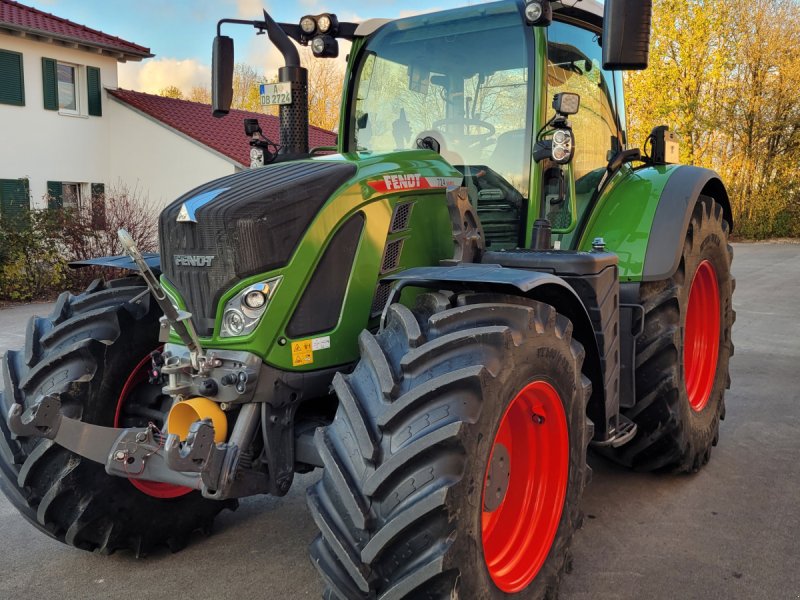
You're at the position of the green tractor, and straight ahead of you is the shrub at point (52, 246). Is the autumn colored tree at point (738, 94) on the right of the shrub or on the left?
right

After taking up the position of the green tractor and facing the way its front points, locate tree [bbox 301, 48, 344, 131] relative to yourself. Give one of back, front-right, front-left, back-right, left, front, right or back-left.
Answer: back-right

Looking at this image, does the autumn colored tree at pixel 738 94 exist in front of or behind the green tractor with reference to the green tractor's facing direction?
behind

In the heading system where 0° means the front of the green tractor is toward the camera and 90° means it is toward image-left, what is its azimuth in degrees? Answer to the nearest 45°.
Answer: approximately 45°

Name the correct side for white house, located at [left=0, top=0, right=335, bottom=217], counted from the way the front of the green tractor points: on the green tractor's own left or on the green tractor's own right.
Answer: on the green tractor's own right

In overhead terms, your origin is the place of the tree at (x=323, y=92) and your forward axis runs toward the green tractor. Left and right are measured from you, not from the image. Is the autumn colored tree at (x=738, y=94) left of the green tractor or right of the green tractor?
left

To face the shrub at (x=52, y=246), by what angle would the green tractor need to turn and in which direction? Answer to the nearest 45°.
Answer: approximately 90° to its right
